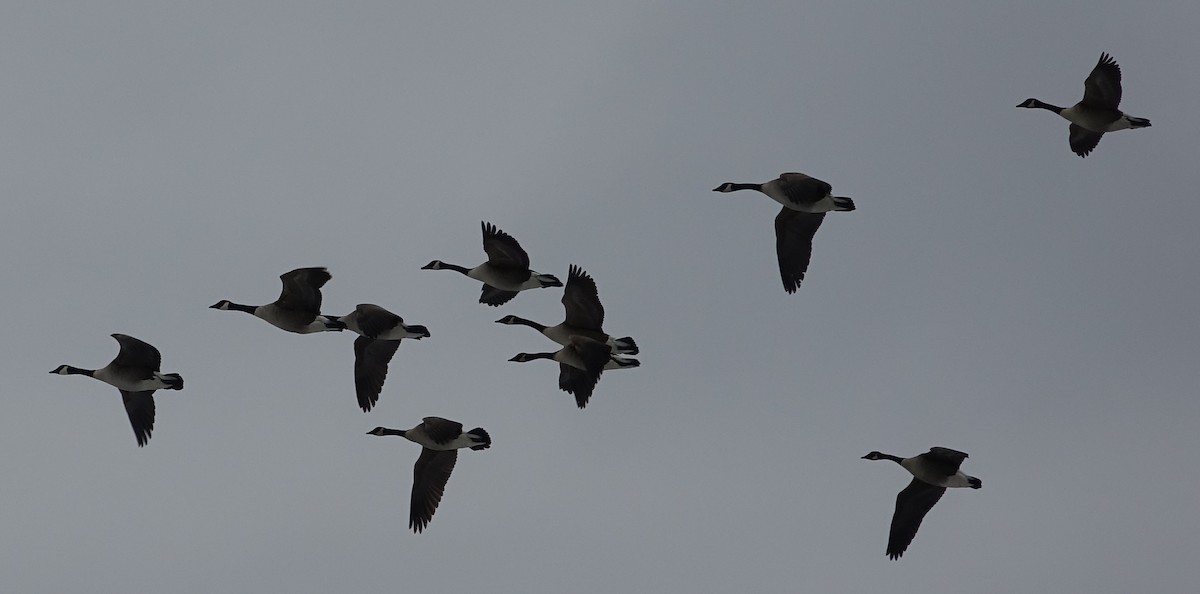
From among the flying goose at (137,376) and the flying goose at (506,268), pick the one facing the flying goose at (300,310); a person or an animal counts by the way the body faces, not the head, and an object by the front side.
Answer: the flying goose at (506,268)

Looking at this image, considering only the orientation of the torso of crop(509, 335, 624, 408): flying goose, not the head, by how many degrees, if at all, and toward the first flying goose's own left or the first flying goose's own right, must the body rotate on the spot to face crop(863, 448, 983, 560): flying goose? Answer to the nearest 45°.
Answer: approximately 180°

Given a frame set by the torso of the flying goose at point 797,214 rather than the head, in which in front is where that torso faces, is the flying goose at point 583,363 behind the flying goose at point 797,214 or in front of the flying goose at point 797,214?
in front

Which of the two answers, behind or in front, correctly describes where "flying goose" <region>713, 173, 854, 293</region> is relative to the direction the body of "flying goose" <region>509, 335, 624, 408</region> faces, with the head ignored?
behind

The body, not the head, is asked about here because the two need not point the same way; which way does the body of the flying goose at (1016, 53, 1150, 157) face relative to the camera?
to the viewer's left

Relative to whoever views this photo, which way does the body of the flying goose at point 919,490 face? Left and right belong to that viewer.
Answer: facing to the left of the viewer

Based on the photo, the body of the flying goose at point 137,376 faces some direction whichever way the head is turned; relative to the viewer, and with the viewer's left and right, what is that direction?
facing to the left of the viewer

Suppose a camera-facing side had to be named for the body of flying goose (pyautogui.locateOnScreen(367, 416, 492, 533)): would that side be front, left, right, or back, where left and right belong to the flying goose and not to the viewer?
left

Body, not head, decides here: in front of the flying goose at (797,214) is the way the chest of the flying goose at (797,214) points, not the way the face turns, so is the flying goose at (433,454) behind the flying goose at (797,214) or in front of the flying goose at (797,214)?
in front

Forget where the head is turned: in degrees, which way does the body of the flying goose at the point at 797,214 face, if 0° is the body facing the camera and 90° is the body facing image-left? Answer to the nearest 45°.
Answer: approximately 90°

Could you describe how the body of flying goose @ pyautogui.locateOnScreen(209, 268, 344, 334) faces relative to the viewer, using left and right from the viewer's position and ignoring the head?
facing to the left of the viewer

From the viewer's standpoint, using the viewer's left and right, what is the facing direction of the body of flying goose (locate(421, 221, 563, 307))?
facing to the left of the viewer

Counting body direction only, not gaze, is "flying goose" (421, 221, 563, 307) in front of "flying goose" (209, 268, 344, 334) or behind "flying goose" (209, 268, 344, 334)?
behind
